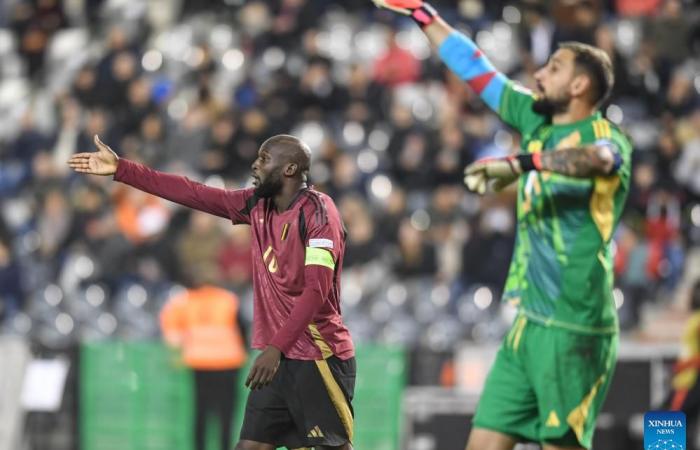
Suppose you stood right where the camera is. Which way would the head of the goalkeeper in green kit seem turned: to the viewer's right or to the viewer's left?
to the viewer's left

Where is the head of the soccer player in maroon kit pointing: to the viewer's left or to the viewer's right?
to the viewer's left

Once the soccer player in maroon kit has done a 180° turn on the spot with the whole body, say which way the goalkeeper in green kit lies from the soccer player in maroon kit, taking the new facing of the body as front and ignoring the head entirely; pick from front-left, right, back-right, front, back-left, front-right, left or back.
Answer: front-right

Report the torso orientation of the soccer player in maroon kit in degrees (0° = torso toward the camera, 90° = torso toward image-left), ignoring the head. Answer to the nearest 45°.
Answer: approximately 45°

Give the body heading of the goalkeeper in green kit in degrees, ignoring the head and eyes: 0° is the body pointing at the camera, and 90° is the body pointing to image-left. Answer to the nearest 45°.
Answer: approximately 45°
